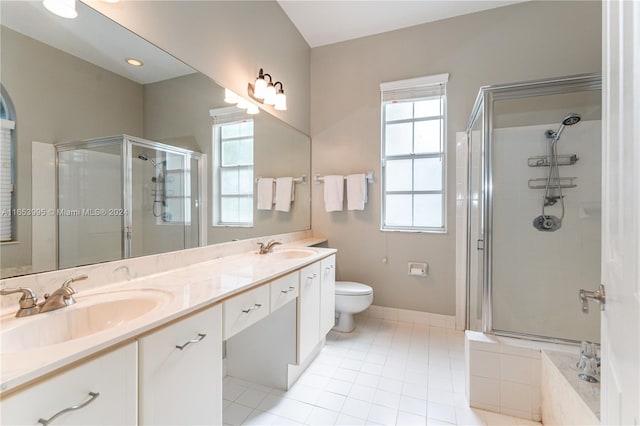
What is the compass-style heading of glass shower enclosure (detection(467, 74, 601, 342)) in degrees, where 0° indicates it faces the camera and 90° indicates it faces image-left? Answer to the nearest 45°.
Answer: approximately 45°

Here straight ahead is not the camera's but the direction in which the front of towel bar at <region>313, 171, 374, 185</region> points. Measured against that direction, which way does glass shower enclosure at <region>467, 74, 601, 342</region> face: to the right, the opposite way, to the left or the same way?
to the right

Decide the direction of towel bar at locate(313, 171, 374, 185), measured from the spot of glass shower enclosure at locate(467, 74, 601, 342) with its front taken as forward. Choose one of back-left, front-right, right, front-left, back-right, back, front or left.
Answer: front-right

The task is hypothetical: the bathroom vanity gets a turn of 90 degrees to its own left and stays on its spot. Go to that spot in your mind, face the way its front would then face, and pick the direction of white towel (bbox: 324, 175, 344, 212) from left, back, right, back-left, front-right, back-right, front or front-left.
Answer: front

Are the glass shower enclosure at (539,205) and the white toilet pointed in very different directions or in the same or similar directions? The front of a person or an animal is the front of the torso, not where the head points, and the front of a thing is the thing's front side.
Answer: very different directions

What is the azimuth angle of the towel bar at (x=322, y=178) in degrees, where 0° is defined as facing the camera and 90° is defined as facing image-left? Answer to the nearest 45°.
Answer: approximately 0°

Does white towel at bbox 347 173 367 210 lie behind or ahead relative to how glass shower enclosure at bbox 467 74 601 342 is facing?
ahead

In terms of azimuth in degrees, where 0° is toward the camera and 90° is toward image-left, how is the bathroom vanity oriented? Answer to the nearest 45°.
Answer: approximately 315°
